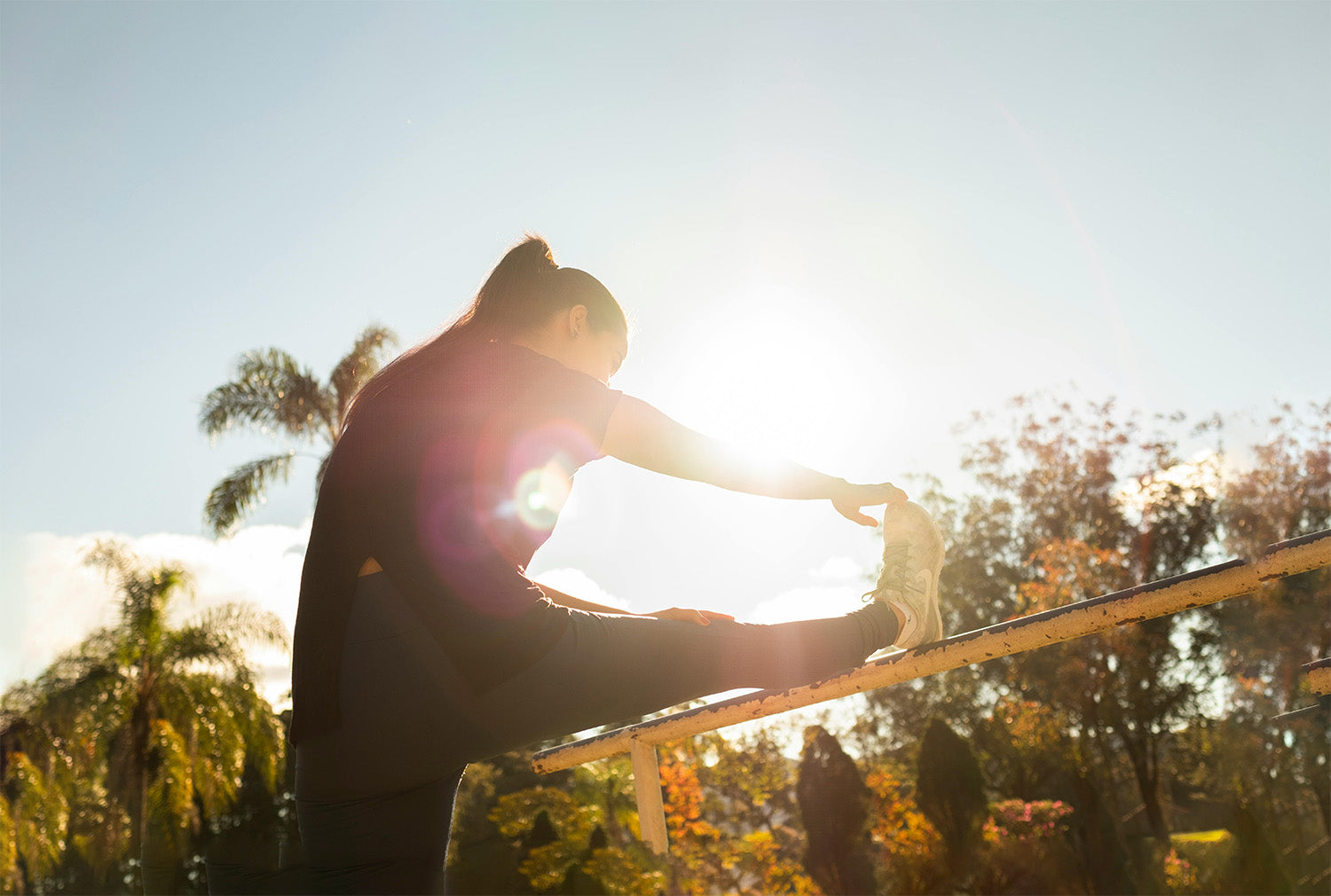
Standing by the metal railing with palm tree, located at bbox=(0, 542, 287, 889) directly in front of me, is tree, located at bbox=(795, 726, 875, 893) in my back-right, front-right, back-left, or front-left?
front-right

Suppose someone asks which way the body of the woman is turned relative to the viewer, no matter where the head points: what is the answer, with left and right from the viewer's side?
facing away from the viewer and to the right of the viewer

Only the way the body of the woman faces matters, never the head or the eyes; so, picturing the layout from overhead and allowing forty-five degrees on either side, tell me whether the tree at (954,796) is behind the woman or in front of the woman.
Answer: in front
